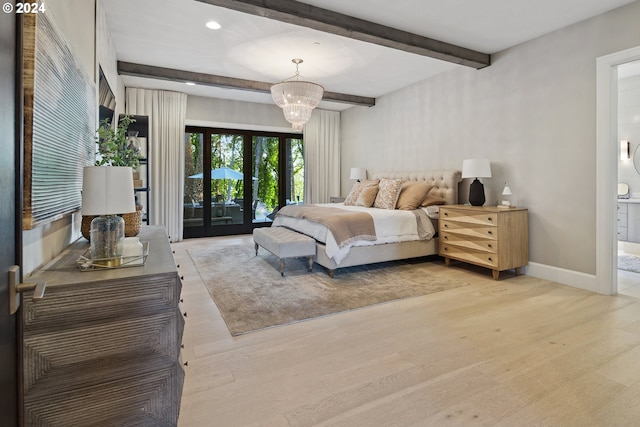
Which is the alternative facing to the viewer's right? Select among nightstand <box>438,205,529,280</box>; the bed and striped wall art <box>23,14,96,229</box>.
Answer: the striped wall art

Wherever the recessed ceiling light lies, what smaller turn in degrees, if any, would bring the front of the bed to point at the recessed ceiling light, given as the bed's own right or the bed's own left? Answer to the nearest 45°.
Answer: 0° — it already faces it

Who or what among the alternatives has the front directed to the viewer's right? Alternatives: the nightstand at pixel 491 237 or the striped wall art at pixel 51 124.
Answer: the striped wall art

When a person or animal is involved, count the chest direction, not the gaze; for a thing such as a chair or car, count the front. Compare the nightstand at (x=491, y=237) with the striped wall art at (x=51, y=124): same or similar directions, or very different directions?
very different directions

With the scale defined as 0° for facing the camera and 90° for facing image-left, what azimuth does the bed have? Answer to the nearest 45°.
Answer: approximately 45°

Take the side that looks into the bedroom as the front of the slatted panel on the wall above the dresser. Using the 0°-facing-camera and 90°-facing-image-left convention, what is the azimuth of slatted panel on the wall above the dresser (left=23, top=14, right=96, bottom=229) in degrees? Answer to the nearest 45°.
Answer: approximately 270°

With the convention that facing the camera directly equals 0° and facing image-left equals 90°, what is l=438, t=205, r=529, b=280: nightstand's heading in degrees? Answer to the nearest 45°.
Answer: approximately 45°
